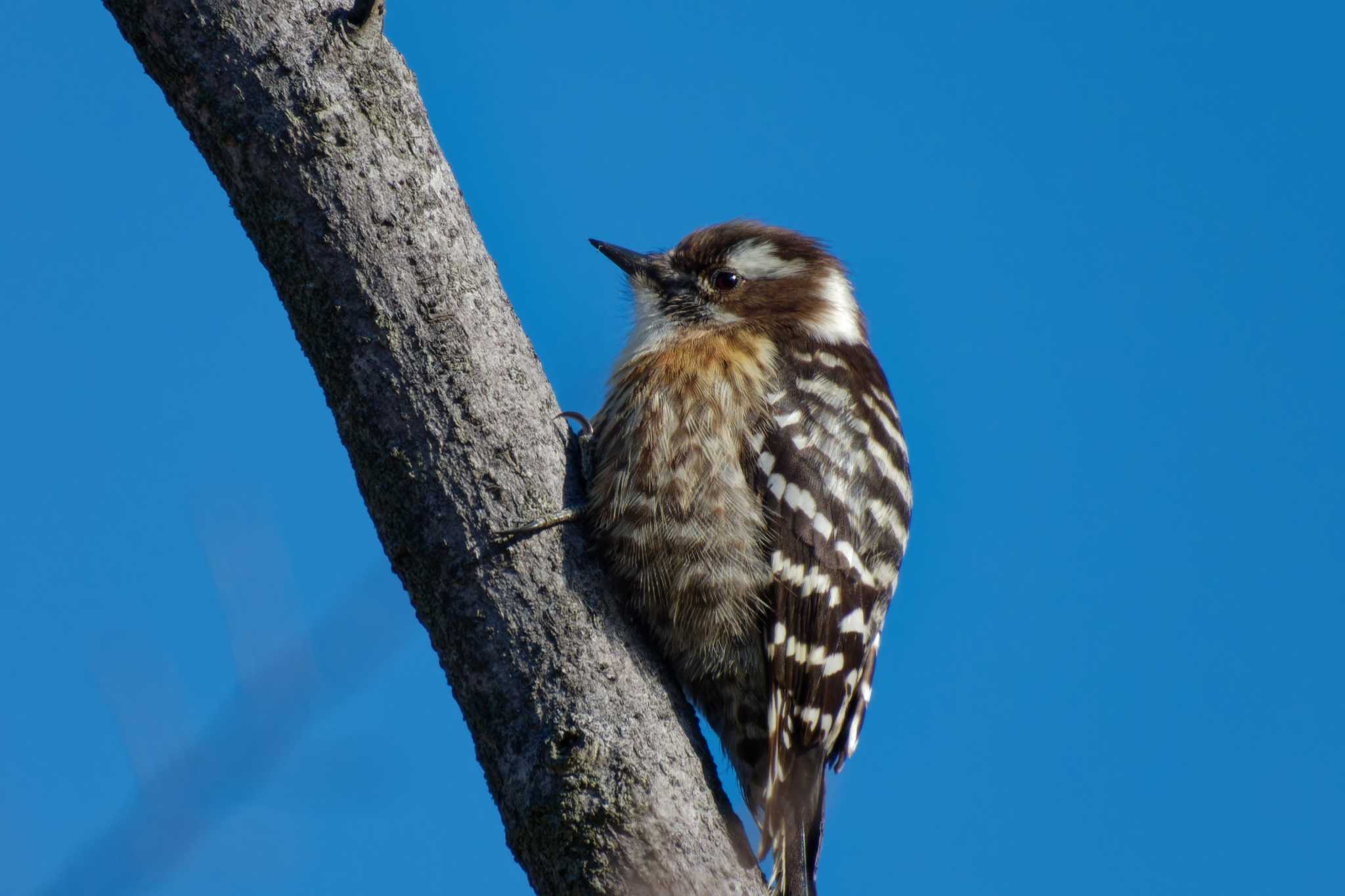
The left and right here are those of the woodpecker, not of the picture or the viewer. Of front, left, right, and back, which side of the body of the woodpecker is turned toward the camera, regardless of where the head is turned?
left
